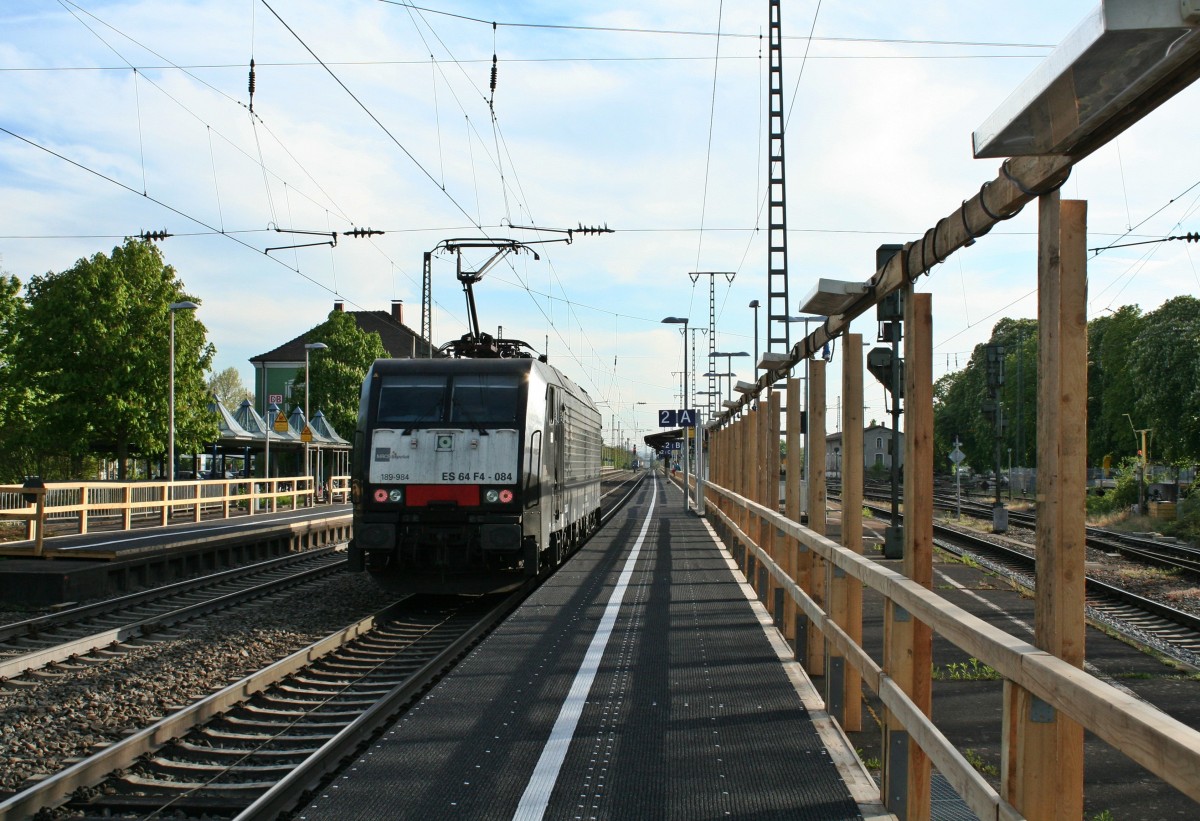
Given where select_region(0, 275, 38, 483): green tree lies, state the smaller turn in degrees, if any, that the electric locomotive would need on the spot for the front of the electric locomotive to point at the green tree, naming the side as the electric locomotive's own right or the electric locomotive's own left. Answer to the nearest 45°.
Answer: approximately 135° to the electric locomotive's own right

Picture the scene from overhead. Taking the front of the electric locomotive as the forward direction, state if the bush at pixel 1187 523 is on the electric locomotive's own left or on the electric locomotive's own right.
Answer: on the electric locomotive's own left

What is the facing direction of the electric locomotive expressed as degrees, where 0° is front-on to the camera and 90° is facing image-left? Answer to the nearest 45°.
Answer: approximately 0°

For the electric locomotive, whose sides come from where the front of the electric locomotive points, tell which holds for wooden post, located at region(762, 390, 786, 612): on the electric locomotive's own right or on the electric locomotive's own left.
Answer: on the electric locomotive's own left

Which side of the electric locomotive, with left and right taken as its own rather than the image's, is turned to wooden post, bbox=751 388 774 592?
front

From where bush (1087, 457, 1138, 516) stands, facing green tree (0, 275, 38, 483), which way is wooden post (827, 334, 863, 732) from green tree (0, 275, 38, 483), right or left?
left

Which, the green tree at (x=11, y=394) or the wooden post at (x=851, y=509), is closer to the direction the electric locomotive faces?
the wooden post
